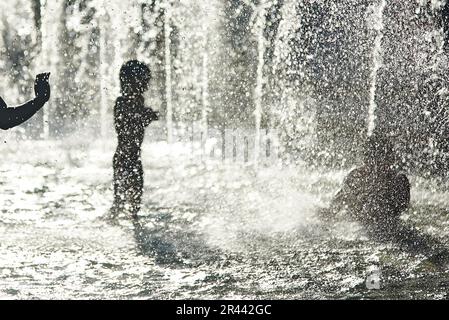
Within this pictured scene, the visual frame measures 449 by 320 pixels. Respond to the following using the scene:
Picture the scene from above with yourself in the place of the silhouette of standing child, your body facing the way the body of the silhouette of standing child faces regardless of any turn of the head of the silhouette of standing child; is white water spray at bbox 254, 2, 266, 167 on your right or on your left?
on your left

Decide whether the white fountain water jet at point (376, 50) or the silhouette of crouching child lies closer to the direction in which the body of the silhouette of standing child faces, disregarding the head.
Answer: the silhouette of crouching child

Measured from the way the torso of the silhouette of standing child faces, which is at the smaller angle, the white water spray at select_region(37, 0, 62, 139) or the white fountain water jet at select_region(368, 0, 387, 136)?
the white fountain water jet

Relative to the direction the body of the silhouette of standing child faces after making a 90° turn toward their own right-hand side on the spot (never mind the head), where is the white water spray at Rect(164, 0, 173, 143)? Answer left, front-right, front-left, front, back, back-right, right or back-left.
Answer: back

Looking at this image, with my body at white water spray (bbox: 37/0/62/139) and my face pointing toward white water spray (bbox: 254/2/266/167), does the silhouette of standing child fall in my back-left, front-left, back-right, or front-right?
front-right

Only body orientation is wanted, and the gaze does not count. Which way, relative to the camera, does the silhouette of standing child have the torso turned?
to the viewer's right

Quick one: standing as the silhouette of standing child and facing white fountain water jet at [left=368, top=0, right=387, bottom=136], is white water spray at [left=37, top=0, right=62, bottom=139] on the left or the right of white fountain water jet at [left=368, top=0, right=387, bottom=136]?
left

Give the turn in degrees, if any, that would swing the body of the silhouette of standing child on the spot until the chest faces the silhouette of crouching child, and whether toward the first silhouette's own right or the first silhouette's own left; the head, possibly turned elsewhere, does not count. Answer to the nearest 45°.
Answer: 0° — they already face them

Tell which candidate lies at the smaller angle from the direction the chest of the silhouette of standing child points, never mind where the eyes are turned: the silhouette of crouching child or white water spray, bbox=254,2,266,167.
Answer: the silhouette of crouching child

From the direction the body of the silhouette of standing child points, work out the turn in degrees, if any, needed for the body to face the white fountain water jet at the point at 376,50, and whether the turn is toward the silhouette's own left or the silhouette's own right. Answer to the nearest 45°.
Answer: approximately 45° to the silhouette's own left
